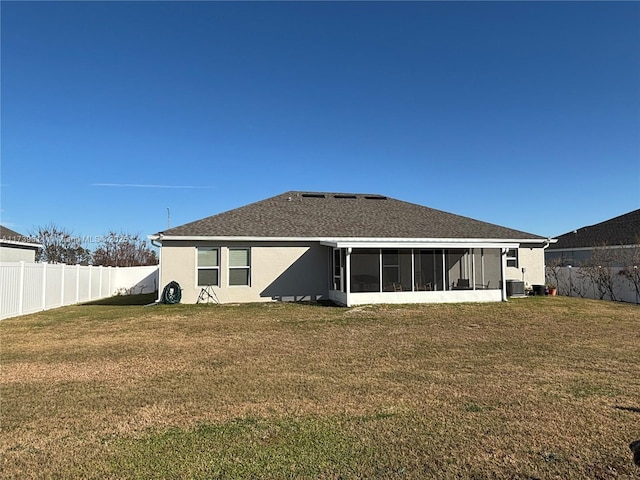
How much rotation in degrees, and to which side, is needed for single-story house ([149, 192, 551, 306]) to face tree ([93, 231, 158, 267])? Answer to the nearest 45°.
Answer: approximately 45° to its left

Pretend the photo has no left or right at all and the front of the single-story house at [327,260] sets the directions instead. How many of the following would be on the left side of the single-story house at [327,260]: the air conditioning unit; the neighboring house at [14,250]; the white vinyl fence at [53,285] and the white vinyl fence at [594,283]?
2

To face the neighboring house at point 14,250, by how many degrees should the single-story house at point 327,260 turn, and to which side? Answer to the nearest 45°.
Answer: approximately 90° to its left

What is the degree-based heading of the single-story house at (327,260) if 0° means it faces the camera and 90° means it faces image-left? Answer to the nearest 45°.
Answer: approximately 180°

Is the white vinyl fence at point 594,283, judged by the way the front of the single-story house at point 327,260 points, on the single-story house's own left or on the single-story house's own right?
on the single-story house's own right

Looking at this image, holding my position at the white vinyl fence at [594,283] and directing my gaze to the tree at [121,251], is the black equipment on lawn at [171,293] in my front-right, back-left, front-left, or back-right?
front-left

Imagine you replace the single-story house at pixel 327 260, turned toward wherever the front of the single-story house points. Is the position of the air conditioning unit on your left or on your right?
on your right

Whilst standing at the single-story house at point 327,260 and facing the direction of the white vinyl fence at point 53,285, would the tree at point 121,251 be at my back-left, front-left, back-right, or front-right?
front-right

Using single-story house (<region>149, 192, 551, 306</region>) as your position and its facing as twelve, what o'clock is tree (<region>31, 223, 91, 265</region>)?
The tree is roughly at 10 o'clock from the single-story house.

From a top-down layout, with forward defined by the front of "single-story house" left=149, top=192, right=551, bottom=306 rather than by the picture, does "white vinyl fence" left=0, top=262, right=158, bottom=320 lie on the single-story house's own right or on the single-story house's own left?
on the single-story house's own left
